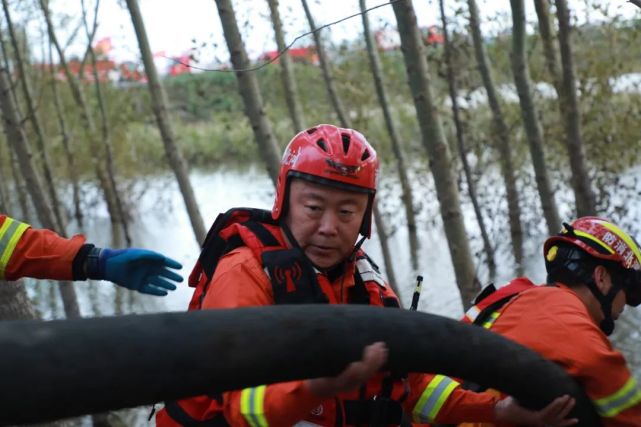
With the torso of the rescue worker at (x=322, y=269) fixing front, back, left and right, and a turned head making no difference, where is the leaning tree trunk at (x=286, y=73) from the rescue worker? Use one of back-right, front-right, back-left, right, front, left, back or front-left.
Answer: back-left

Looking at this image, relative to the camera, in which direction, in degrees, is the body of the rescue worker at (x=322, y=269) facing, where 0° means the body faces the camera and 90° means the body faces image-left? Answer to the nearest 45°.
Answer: approximately 315°

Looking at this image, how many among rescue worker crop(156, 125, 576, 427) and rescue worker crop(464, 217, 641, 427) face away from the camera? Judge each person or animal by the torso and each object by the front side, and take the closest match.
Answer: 0

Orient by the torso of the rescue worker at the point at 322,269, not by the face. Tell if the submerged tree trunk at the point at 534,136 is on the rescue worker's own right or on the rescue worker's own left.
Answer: on the rescue worker's own left

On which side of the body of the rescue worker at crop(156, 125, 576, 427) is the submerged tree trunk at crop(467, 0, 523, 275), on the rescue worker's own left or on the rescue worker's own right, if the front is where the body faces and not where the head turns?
on the rescue worker's own left
